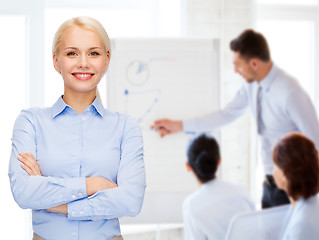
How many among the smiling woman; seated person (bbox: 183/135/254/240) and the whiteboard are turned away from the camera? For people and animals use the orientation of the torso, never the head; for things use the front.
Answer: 1

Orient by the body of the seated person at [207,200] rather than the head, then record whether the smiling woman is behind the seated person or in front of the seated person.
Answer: behind

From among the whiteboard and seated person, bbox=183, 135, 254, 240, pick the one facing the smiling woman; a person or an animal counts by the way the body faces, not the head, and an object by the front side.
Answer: the whiteboard

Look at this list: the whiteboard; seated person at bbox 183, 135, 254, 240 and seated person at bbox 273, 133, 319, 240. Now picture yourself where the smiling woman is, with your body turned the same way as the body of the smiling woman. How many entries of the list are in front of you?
0

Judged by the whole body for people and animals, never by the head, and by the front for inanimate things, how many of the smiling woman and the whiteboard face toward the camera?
2

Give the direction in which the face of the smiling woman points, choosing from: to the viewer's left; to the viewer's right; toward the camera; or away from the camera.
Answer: toward the camera

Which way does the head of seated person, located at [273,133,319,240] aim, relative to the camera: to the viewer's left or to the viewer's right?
to the viewer's left

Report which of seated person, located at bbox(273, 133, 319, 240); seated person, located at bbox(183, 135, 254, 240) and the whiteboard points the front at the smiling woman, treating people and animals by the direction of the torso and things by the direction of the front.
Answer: the whiteboard

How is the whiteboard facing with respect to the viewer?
toward the camera

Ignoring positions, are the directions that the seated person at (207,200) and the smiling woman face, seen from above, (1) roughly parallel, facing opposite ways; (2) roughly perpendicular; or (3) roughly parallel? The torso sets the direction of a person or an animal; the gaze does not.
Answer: roughly parallel, facing opposite ways

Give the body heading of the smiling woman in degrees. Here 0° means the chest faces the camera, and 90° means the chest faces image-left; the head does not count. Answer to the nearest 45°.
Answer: approximately 0°

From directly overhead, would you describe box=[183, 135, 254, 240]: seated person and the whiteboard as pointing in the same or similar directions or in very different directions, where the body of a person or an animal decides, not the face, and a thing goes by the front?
very different directions

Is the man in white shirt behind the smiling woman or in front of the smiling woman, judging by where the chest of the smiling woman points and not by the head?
behind

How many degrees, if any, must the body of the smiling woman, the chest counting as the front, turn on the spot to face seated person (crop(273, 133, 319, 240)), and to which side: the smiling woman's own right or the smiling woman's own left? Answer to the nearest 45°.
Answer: approximately 135° to the smiling woman's own left

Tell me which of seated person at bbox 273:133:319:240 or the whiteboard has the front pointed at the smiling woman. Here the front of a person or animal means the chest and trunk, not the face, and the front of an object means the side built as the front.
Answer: the whiteboard

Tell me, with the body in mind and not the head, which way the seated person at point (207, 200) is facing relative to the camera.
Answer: away from the camera

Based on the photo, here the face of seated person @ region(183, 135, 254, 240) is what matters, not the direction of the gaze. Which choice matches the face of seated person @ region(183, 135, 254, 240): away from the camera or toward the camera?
away from the camera

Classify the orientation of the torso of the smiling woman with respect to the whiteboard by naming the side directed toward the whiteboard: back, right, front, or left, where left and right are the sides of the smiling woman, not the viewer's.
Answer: back
